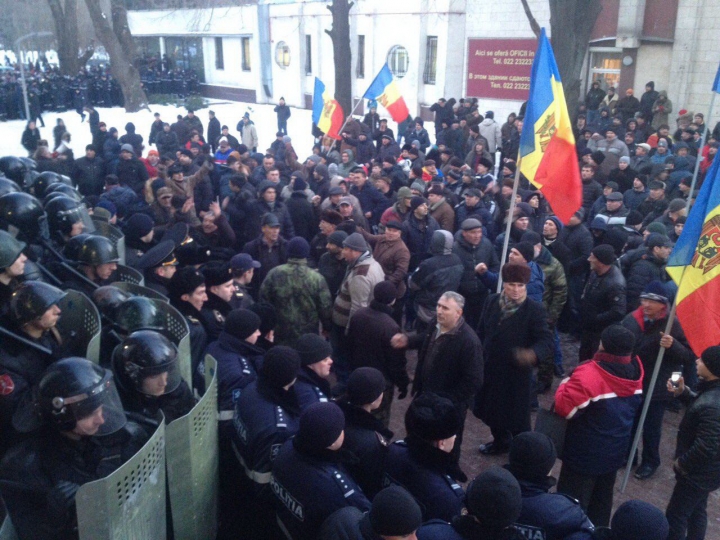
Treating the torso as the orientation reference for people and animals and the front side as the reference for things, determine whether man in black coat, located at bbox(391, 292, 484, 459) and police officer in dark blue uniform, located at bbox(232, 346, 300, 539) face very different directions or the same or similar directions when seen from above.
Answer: very different directions

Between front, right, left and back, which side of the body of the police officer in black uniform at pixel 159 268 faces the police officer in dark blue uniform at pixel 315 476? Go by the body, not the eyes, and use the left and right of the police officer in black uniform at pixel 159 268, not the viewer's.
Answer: right

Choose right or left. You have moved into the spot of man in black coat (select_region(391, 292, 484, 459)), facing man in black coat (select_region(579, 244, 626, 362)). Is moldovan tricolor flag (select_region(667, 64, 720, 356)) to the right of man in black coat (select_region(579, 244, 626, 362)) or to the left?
right

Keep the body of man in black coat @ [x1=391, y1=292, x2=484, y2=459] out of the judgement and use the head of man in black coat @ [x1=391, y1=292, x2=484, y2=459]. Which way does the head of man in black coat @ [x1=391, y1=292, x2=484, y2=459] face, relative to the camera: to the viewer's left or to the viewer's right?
to the viewer's left

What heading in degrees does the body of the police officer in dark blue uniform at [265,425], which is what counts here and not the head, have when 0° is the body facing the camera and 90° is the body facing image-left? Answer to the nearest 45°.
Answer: approximately 225°

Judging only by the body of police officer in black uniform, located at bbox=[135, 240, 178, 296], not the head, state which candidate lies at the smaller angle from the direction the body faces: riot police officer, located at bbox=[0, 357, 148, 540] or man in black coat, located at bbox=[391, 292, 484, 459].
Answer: the man in black coat

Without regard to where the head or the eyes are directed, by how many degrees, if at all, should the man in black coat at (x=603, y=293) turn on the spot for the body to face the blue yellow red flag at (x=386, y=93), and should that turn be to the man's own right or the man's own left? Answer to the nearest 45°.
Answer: approximately 45° to the man's own right

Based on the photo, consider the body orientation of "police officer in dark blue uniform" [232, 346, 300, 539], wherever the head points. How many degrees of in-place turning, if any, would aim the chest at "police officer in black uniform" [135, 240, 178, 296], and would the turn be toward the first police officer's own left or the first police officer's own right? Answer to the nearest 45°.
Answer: approximately 45° to the first police officer's own left

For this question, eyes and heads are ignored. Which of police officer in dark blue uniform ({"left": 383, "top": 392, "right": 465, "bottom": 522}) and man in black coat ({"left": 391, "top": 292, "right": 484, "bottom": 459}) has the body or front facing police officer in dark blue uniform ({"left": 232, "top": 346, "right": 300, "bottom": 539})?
the man in black coat
